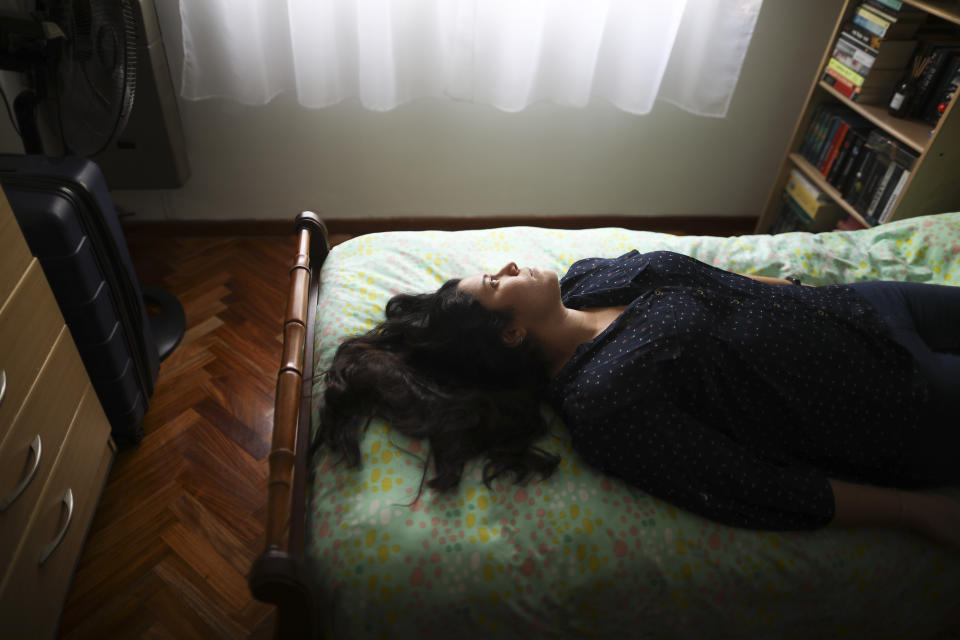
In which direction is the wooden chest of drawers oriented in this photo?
to the viewer's right

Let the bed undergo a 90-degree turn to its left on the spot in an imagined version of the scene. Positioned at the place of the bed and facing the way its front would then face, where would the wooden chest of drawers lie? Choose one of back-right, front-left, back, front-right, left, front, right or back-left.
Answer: left

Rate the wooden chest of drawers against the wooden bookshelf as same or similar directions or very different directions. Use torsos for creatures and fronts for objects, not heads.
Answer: very different directions

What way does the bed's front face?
to the viewer's right

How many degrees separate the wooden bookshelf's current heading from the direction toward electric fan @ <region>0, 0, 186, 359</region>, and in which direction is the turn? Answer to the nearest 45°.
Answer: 0° — it already faces it

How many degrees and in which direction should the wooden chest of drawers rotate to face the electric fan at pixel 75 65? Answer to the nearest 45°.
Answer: approximately 45° to its left
